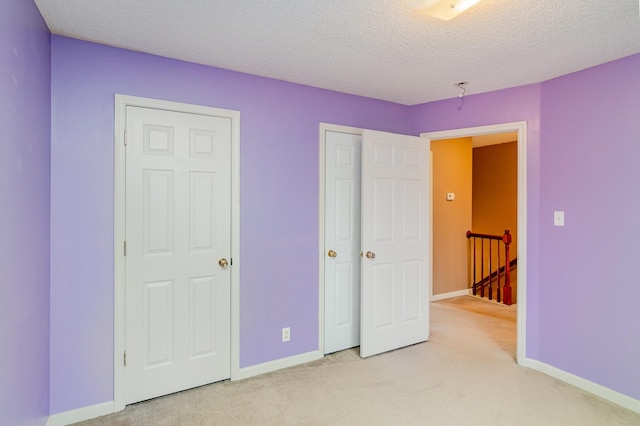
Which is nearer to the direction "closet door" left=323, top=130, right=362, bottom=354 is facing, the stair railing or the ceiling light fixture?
the ceiling light fixture

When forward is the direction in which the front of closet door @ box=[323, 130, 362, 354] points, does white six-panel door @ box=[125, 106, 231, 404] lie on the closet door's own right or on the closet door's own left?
on the closet door's own right

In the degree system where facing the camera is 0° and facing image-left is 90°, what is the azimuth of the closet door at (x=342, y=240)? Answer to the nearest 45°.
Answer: approximately 315°

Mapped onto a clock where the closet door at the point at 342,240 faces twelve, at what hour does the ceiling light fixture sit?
The ceiling light fixture is roughly at 1 o'clock from the closet door.

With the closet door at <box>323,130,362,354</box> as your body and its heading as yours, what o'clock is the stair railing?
The stair railing is roughly at 9 o'clock from the closet door.

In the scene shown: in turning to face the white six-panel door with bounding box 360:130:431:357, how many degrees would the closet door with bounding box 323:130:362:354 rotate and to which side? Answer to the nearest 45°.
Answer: approximately 45° to its left
